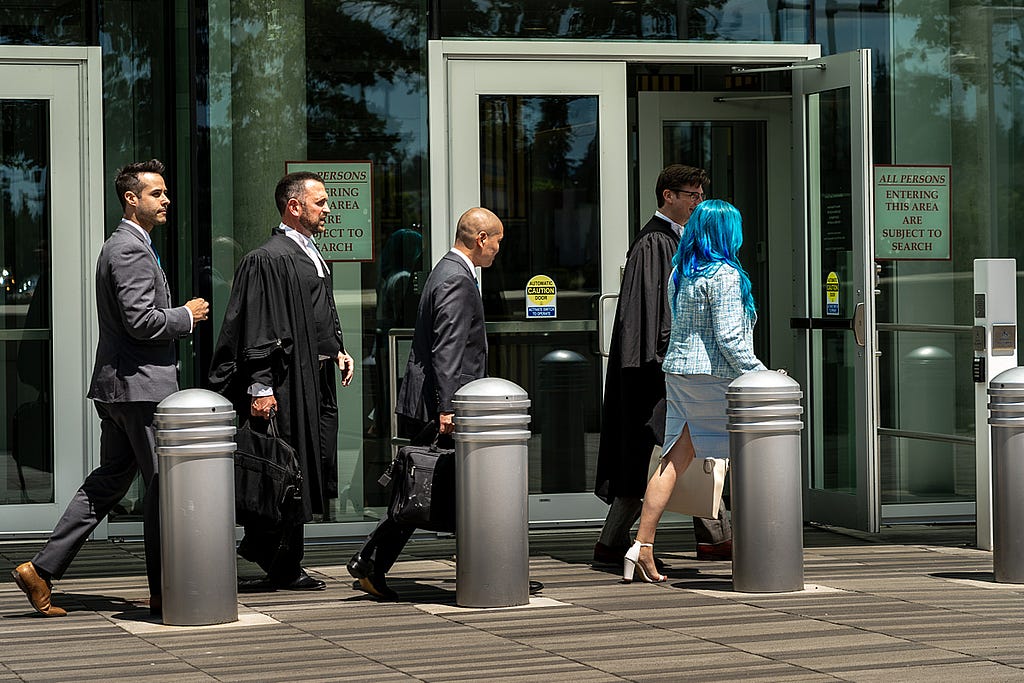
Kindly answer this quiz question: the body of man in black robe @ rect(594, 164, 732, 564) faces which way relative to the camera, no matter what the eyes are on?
to the viewer's right

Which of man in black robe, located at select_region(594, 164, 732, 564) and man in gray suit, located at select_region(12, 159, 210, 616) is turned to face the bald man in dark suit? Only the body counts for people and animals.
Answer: the man in gray suit

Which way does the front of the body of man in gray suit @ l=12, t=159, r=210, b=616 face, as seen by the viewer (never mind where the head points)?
to the viewer's right

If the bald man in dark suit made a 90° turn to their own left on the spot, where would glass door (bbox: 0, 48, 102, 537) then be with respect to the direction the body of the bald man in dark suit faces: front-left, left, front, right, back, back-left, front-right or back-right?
front-left

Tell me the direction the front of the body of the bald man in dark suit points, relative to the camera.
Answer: to the viewer's right

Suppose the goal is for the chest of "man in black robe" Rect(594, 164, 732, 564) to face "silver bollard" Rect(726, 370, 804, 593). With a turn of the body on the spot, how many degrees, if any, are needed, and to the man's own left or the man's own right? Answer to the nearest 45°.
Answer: approximately 45° to the man's own right

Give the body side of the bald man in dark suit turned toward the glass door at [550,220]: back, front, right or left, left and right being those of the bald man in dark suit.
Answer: left

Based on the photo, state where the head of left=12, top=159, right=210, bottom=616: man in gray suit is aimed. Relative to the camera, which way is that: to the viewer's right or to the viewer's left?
to the viewer's right

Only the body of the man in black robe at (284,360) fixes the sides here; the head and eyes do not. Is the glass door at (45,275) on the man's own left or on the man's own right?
on the man's own left

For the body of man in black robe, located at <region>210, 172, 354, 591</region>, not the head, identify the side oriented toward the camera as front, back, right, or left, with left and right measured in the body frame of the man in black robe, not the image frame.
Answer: right

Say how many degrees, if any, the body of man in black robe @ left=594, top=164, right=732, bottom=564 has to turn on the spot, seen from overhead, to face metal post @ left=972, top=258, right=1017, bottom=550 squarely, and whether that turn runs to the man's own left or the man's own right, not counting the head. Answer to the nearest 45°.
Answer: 0° — they already face it

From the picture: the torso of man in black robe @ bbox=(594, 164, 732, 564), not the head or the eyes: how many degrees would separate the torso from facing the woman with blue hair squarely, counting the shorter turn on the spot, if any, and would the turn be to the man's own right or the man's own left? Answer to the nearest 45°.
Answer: approximately 45° to the man's own right

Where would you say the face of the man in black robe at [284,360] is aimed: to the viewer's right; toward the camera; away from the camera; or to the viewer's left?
to the viewer's right

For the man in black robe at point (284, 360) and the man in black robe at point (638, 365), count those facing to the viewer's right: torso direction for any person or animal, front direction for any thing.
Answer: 2
